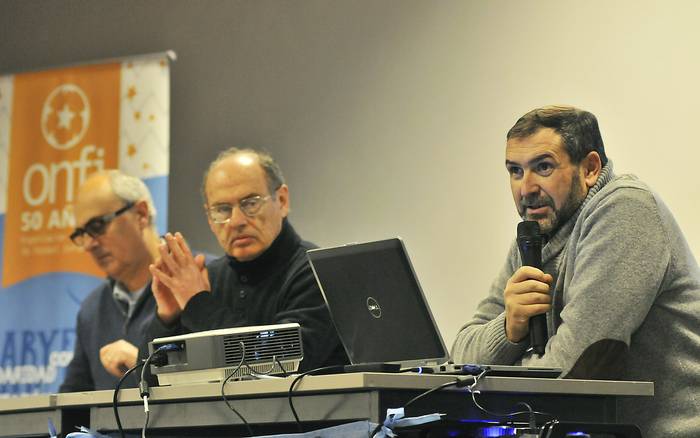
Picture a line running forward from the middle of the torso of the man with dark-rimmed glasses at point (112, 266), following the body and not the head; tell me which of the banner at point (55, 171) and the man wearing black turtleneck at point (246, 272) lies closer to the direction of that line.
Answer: the man wearing black turtleneck

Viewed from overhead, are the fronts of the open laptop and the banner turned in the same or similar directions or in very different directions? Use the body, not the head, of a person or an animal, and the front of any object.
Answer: very different directions

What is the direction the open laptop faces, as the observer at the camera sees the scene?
facing away from the viewer and to the right of the viewer

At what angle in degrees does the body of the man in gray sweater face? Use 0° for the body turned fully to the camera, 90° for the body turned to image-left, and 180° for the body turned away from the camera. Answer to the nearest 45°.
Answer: approximately 45°

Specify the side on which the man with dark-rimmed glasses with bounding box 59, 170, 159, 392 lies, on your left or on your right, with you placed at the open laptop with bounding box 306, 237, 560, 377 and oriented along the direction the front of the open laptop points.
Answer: on your left
